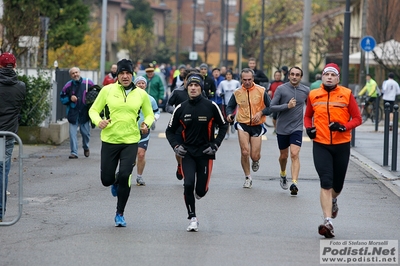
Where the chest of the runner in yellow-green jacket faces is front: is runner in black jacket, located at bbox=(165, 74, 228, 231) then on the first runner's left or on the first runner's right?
on the first runner's left

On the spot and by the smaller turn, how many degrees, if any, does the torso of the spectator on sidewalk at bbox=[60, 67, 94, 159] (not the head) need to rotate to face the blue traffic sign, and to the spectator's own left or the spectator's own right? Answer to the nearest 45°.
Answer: approximately 135° to the spectator's own left

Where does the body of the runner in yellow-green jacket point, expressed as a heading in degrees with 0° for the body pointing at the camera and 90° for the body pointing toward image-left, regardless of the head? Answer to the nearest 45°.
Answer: approximately 0°

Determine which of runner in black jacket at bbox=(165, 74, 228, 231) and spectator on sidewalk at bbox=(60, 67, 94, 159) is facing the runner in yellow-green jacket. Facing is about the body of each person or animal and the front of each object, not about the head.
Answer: the spectator on sidewalk

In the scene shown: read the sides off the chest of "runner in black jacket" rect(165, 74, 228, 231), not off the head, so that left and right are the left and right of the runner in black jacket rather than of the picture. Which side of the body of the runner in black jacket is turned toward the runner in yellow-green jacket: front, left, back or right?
right

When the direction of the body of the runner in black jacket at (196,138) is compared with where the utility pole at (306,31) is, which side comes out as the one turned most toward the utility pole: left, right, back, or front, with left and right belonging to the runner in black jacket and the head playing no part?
back

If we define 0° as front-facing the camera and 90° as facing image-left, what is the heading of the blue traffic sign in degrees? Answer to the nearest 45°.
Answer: approximately 0°
